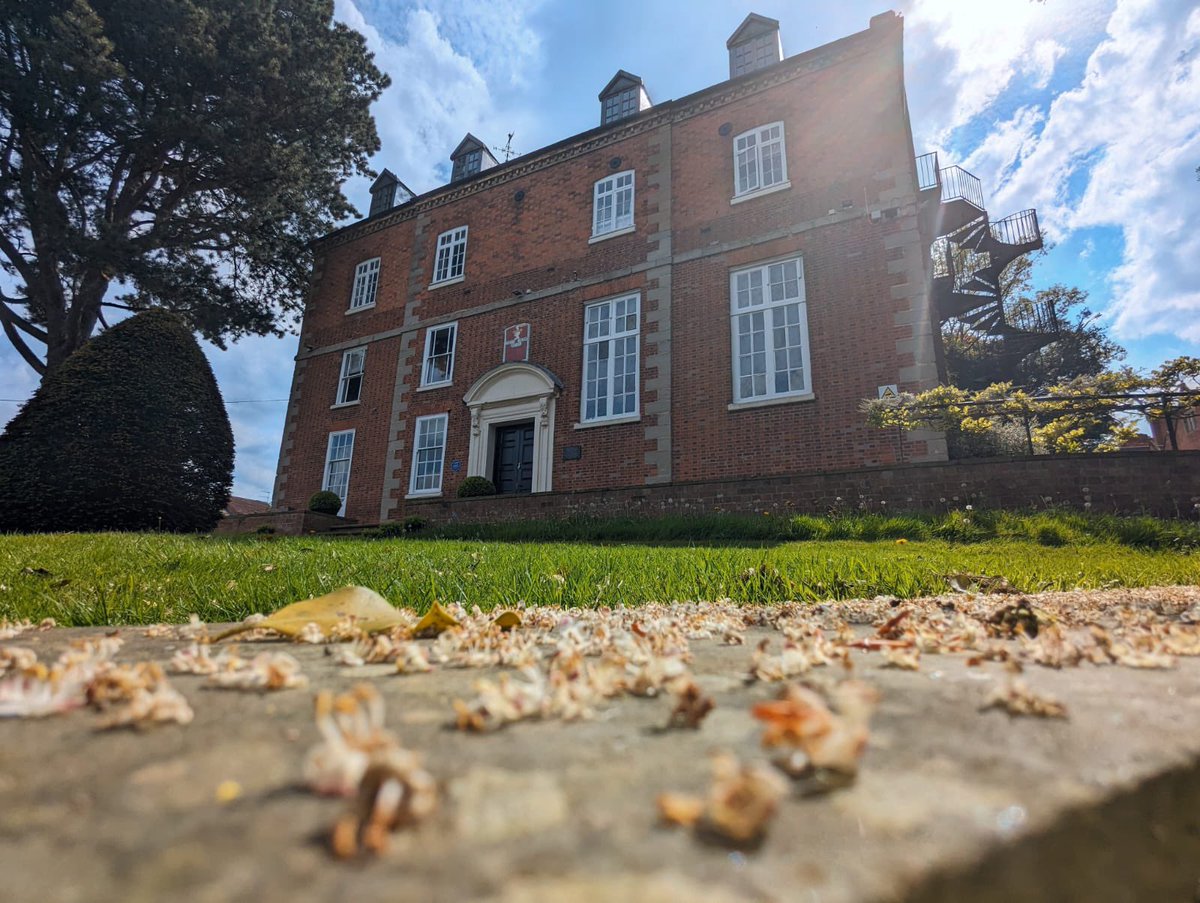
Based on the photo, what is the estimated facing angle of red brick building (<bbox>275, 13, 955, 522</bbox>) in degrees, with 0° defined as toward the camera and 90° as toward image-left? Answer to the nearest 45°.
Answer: approximately 45°

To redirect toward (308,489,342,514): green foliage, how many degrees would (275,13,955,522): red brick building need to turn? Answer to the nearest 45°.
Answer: approximately 45° to its right

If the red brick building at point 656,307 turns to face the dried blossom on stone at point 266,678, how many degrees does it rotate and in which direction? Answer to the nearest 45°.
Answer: approximately 45° to its left

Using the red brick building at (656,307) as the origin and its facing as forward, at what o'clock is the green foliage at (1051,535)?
The green foliage is roughly at 9 o'clock from the red brick building.

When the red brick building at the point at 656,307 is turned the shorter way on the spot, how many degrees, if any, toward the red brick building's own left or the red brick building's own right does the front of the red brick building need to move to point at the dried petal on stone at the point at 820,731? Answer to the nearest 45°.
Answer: approximately 45° to the red brick building's own left

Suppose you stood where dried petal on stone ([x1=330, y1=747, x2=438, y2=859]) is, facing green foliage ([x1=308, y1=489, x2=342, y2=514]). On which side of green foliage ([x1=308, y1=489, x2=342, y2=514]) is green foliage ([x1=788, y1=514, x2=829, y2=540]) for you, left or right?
right

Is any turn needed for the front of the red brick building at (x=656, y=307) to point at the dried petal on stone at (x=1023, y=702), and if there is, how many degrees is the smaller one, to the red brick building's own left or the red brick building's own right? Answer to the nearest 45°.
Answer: approximately 45° to the red brick building's own left
